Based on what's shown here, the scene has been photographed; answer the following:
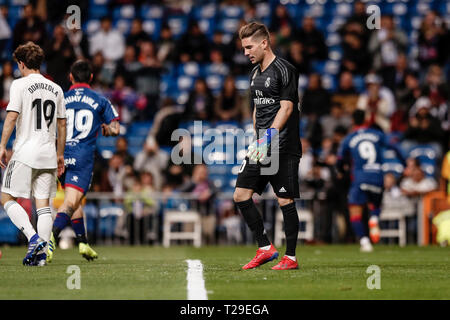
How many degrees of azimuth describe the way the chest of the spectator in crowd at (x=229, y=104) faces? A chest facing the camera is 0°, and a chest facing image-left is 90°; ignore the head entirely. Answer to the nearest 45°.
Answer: approximately 0°

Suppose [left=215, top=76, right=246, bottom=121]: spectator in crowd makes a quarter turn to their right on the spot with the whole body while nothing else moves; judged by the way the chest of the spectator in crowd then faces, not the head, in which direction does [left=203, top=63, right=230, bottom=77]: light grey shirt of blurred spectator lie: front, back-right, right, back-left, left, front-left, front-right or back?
right

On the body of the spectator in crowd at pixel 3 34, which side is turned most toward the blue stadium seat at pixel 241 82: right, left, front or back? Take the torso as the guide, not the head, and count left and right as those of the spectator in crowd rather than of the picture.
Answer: left

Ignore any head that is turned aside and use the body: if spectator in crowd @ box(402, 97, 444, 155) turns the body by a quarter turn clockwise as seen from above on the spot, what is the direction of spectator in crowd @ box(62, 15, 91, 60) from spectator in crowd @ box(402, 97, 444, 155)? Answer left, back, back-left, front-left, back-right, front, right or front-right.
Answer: front

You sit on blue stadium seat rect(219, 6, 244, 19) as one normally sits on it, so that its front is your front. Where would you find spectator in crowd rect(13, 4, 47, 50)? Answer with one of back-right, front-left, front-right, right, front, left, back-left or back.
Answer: front-right

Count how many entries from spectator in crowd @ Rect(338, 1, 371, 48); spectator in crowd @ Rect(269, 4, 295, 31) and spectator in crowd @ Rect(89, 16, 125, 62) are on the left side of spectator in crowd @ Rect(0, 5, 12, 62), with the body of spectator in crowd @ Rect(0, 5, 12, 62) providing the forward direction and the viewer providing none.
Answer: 3

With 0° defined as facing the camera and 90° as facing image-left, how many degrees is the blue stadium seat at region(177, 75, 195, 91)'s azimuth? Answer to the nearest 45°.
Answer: approximately 0°

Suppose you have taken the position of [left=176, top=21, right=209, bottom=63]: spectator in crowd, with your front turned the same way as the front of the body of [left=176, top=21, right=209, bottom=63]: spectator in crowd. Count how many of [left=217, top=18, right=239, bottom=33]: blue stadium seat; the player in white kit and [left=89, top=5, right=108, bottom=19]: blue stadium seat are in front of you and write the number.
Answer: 1

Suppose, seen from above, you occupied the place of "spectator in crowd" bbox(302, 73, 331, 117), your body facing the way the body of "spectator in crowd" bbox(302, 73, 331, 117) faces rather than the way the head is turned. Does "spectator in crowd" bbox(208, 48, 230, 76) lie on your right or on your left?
on your right
